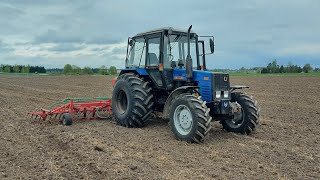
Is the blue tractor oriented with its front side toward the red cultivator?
no

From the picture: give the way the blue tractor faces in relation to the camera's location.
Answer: facing the viewer and to the right of the viewer
